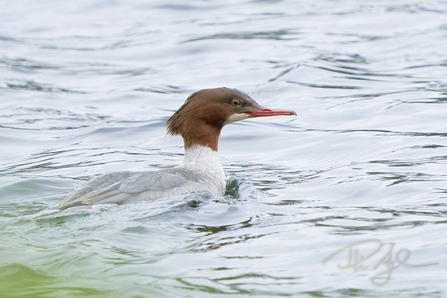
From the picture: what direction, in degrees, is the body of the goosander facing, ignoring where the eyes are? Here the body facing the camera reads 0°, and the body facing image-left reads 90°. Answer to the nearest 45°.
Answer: approximately 270°
